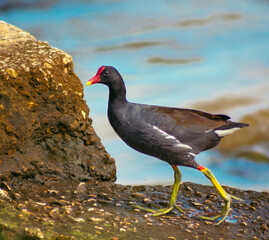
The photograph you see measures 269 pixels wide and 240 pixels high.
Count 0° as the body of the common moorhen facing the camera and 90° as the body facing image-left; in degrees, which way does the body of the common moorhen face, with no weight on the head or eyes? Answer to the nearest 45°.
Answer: approximately 90°
